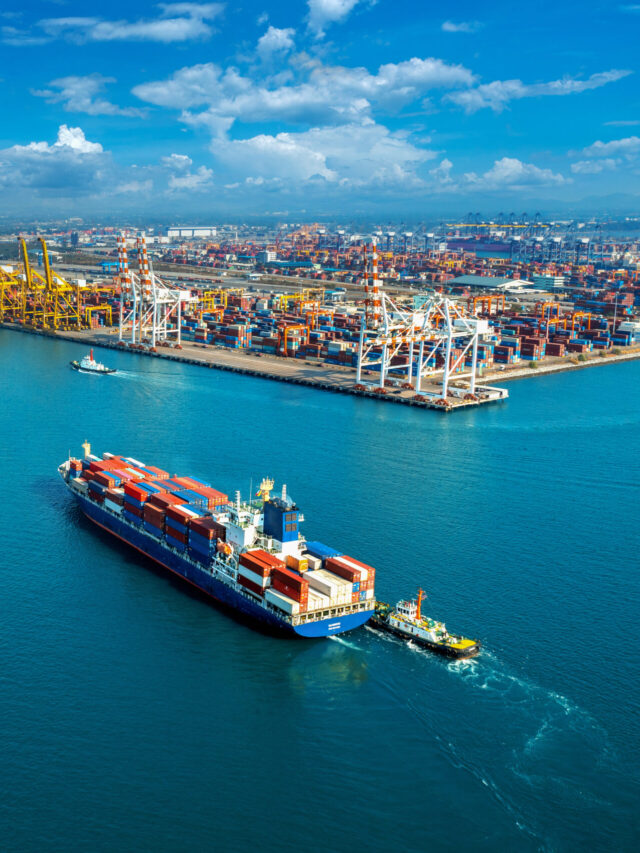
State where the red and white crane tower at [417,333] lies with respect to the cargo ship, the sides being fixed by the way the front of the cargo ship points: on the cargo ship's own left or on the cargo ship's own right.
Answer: on the cargo ship's own right

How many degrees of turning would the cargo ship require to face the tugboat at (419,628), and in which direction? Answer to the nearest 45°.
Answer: approximately 180°

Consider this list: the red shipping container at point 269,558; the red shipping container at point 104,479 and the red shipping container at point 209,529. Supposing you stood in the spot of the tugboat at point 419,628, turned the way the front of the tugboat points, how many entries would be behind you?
0

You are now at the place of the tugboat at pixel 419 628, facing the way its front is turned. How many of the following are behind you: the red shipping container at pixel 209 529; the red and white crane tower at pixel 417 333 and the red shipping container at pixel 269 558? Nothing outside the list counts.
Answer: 0

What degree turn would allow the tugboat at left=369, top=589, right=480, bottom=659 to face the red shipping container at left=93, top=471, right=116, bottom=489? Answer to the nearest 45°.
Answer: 0° — it already faces it

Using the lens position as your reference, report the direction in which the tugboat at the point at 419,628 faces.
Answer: facing away from the viewer and to the left of the viewer

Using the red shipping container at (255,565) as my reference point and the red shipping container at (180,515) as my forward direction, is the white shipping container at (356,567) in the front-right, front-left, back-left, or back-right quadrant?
back-right

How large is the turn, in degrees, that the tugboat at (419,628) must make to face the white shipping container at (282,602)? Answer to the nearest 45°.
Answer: approximately 45° to its left

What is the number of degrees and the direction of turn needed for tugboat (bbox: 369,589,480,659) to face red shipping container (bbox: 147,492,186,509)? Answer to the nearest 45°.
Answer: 0° — it already faces it

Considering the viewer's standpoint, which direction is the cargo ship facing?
facing away from the viewer and to the left of the viewer

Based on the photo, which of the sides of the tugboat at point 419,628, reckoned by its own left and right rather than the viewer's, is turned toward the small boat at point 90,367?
front

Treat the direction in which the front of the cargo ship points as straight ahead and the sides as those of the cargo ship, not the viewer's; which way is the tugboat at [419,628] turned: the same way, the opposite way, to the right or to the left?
the same way

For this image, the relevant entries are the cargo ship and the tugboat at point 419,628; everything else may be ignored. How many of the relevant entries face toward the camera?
0

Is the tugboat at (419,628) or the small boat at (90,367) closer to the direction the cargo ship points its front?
the small boat

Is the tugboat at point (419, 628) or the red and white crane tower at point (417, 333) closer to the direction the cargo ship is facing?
the red and white crane tower

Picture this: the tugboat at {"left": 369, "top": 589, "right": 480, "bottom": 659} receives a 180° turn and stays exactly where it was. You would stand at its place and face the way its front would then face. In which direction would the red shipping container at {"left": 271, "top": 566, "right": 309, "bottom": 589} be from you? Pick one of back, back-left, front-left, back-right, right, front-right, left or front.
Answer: back-right
